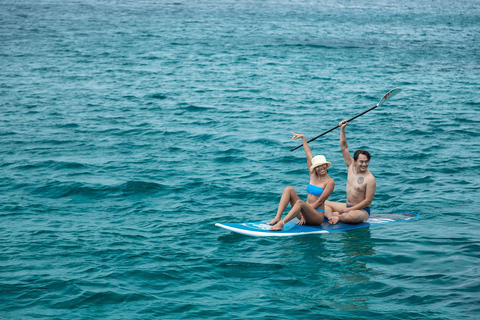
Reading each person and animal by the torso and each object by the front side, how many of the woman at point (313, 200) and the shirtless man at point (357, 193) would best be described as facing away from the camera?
0

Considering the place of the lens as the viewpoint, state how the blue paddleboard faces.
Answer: facing to the left of the viewer

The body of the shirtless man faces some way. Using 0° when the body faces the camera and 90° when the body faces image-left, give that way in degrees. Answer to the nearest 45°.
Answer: approximately 45°
